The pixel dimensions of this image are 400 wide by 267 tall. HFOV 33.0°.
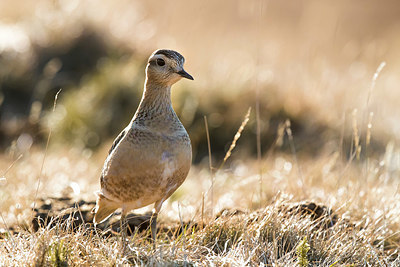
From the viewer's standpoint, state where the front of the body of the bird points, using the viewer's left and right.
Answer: facing the viewer and to the right of the viewer
